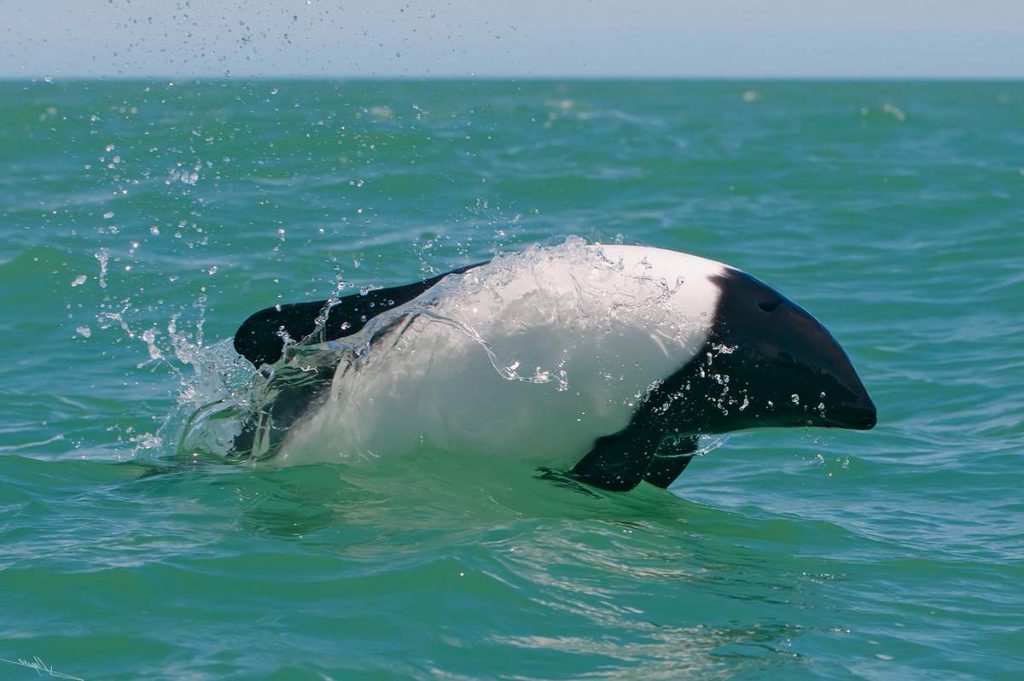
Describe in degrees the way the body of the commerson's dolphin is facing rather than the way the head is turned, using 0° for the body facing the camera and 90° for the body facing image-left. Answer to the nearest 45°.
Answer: approximately 270°
